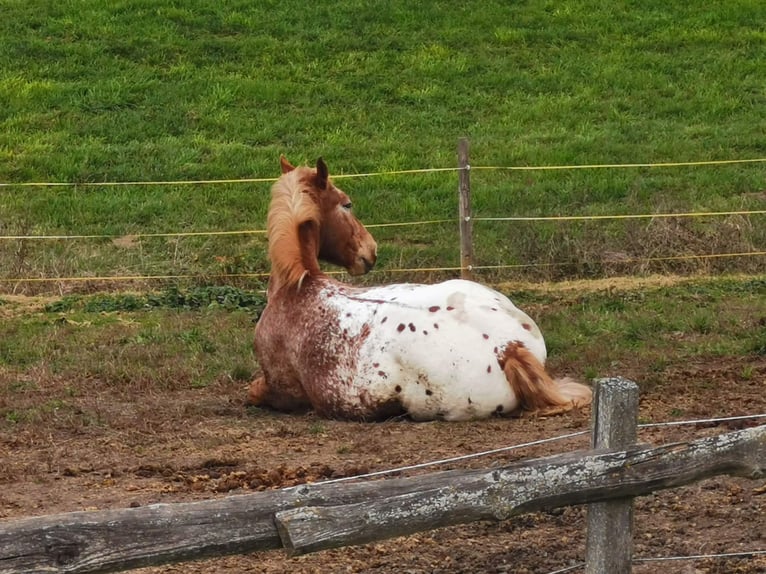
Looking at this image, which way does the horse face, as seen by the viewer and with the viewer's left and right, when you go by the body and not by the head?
facing away from the viewer and to the left of the viewer
